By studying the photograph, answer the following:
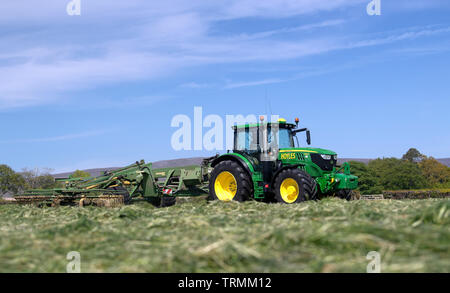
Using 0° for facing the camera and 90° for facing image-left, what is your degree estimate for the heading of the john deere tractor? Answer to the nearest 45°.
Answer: approximately 315°
